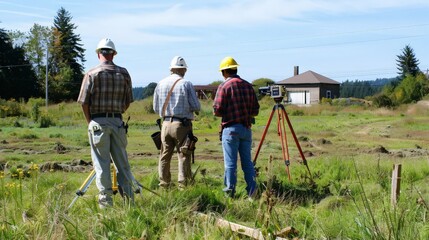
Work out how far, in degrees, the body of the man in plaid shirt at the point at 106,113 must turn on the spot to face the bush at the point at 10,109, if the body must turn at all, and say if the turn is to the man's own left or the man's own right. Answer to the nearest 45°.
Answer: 0° — they already face it

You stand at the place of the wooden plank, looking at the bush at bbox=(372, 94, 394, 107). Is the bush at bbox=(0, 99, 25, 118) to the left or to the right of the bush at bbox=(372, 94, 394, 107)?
left

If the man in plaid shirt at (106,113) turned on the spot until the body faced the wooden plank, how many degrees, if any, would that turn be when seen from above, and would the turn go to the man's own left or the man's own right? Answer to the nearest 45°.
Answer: approximately 135° to the man's own right

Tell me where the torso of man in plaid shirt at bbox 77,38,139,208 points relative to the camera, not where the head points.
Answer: away from the camera

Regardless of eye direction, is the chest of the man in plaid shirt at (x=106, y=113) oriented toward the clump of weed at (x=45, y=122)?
yes
